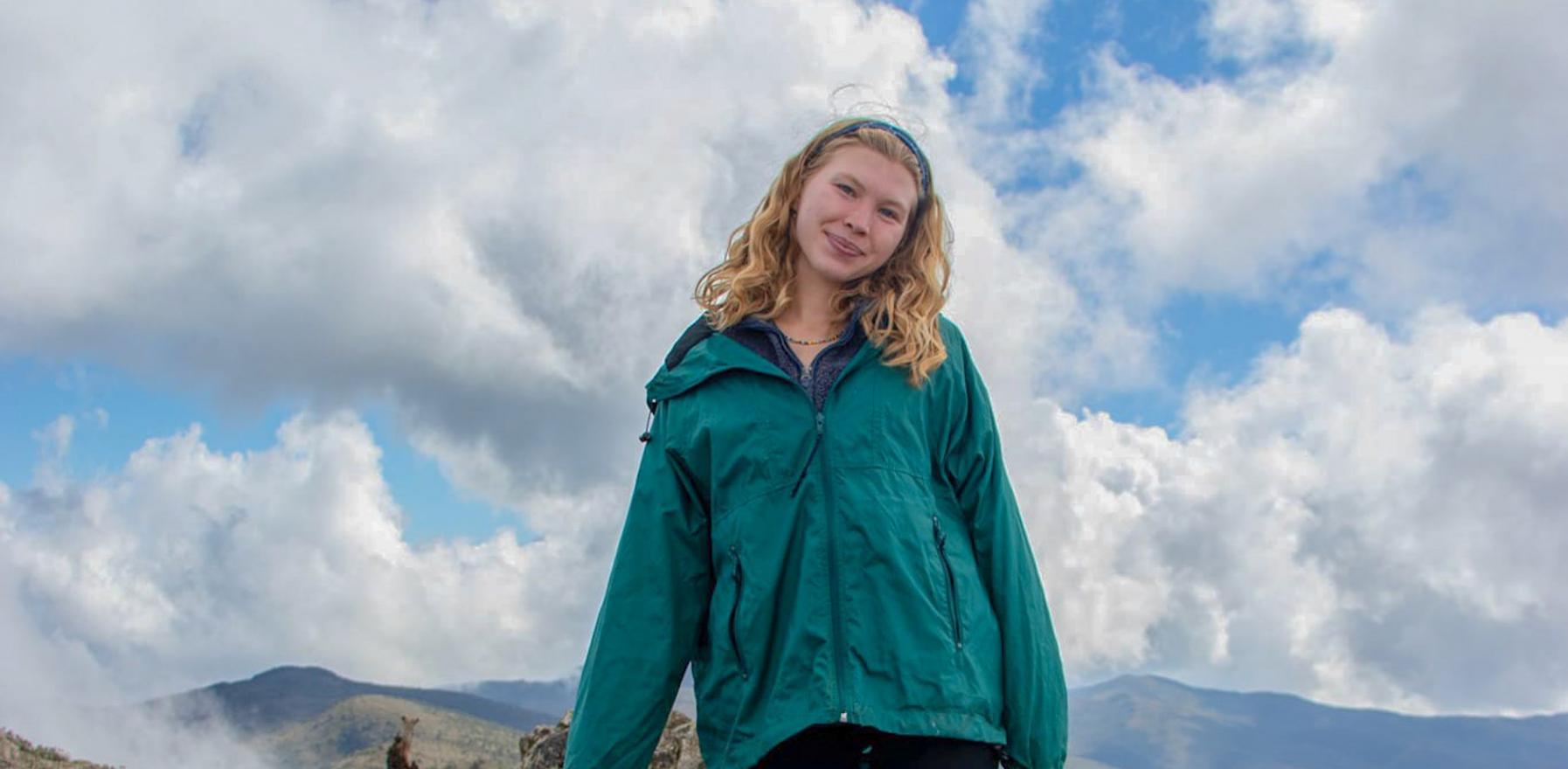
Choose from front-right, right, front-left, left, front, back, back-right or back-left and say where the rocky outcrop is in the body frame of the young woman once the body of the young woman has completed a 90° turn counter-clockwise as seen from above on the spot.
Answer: left

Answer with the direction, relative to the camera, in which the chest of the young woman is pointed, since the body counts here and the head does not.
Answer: toward the camera
